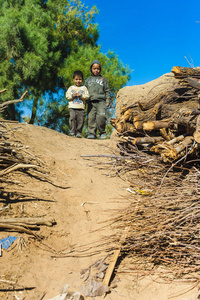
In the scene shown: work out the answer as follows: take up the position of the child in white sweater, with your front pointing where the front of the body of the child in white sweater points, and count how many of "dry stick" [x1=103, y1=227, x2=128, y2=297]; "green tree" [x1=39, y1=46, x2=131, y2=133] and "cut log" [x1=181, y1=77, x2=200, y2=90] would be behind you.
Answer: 1

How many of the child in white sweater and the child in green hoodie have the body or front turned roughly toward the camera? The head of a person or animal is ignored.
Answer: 2

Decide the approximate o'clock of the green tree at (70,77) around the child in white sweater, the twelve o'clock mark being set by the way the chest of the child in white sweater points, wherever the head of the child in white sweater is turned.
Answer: The green tree is roughly at 6 o'clock from the child in white sweater.

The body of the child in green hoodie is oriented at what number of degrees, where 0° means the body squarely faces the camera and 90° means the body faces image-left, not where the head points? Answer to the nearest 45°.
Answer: approximately 0°

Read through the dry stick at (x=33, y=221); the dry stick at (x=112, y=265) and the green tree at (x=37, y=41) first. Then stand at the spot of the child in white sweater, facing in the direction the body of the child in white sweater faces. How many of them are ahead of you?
2

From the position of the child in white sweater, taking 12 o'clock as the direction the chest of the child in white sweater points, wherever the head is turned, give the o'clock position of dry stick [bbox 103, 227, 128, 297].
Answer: The dry stick is roughly at 12 o'clock from the child in white sweater.

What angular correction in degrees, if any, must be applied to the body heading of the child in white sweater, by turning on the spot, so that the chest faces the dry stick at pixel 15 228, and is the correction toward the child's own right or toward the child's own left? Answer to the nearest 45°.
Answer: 0° — they already face it

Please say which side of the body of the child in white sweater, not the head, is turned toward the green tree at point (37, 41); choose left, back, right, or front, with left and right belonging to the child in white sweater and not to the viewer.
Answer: back
